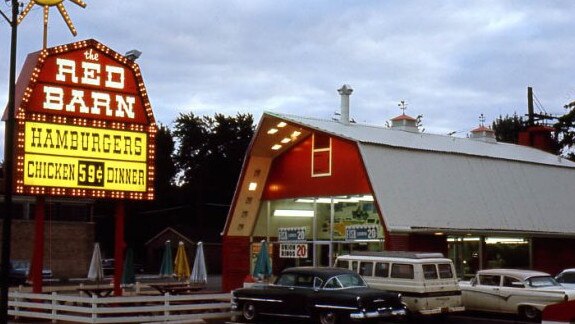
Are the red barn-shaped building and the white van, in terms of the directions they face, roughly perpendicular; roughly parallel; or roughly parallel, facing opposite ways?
roughly perpendicular

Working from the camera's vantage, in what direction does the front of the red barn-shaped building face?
facing the viewer and to the left of the viewer

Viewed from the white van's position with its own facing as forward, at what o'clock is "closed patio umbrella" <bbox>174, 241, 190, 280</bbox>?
The closed patio umbrella is roughly at 12 o'clock from the white van.

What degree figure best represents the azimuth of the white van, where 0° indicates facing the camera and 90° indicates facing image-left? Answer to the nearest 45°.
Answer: approximately 135°

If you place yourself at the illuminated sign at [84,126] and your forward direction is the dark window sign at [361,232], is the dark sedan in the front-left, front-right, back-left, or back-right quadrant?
front-right

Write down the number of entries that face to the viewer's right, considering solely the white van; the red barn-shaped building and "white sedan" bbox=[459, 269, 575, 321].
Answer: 0

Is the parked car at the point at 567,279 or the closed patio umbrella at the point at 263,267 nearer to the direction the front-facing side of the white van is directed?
the closed patio umbrella

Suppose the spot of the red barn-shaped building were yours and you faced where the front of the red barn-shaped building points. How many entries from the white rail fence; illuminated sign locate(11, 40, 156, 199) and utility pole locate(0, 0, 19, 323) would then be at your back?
0

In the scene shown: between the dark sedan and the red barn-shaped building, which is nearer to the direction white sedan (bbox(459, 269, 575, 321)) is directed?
the red barn-shaped building

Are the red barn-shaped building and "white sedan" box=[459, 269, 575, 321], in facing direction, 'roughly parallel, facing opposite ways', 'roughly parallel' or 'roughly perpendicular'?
roughly perpendicular

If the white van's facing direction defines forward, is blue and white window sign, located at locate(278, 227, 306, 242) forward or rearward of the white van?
forward

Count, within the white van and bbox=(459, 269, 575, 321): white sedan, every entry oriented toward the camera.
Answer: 0

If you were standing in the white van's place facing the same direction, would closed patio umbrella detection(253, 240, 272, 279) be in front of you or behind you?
in front

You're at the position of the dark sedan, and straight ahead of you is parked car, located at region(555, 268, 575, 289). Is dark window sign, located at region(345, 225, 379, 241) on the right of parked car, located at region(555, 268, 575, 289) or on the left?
left

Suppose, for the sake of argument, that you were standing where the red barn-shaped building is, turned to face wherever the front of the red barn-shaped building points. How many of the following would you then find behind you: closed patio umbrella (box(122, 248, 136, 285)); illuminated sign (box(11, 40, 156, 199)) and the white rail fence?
0
